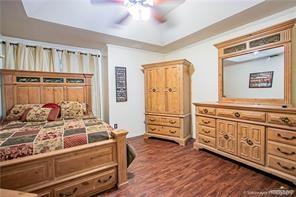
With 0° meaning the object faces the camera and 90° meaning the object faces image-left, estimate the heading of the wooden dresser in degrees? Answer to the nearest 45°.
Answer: approximately 45°

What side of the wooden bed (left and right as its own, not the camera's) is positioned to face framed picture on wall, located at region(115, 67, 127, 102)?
left

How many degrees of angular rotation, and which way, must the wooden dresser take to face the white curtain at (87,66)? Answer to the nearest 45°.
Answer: approximately 45° to its right

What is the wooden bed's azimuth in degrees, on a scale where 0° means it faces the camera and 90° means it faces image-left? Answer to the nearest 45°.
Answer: approximately 315°

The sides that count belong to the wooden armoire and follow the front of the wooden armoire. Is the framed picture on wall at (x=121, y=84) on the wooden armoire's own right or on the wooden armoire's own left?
on the wooden armoire's own right
